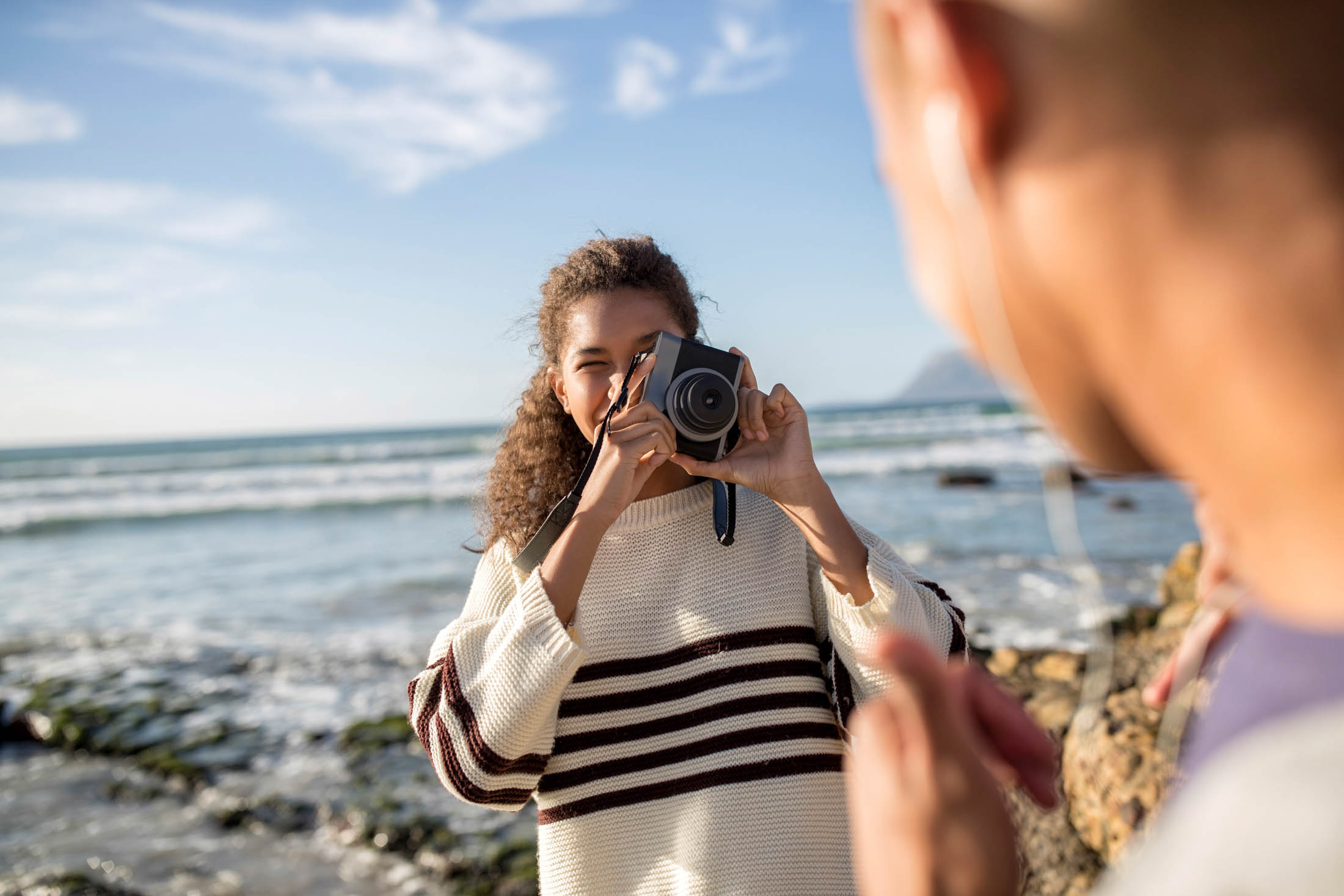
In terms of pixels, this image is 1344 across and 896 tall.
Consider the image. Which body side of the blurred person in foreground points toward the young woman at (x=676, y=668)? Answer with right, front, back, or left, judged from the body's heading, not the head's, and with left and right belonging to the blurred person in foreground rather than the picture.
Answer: front

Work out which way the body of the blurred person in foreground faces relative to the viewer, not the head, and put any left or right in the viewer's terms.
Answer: facing away from the viewer and to the left of the viewer

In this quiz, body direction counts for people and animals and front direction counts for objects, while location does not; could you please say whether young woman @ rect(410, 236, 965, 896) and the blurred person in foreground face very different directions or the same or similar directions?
very different directions

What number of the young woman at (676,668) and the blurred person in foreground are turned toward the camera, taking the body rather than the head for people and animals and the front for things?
1

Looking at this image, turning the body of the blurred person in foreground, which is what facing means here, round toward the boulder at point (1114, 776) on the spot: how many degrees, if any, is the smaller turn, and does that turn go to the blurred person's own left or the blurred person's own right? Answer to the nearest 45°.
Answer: approximately 45° to the blurred person's own right

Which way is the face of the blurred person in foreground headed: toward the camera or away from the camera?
away from the camera

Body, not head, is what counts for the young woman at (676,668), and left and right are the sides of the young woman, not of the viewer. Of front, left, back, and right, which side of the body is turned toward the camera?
front

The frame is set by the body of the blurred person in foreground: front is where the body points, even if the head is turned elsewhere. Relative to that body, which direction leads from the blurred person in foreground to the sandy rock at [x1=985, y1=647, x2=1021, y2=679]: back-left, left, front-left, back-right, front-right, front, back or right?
front-right

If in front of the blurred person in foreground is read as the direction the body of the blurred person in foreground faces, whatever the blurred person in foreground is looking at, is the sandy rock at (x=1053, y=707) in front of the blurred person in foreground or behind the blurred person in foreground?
in front

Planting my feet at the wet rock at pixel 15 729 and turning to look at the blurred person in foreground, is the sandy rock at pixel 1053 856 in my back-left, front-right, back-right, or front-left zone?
front-left

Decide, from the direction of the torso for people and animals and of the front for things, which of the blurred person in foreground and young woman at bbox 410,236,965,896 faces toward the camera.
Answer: the young woman

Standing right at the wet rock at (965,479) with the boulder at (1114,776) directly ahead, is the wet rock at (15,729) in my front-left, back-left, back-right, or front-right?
front-right
